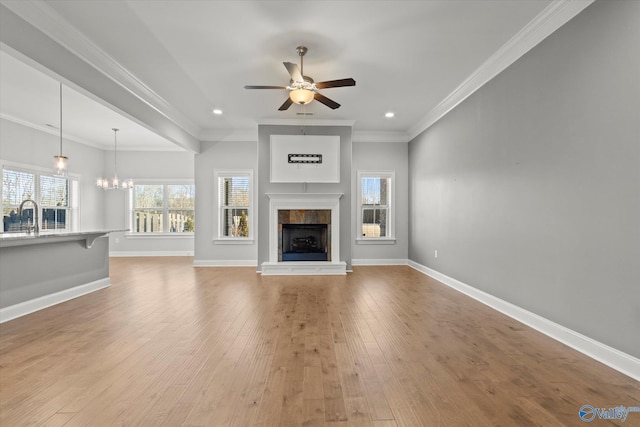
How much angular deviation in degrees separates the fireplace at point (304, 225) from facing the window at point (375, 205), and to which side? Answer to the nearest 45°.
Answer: approximately 135° to its left

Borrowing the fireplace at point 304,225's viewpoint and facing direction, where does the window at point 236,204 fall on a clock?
The window is roughly at 4 o'clock from the fireplace.

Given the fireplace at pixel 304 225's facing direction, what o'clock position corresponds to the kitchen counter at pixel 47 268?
The kitchen counter is roughly at 2 o'clock from the fireplace.

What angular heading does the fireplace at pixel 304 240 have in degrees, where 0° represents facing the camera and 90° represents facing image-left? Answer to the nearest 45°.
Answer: approximately 0°

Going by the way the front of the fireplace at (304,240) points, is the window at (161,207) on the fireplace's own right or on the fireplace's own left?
on the fireplace's own right

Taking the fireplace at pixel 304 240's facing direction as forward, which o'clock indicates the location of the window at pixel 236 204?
The window is roughly at 4 o'clock from the fireplace.

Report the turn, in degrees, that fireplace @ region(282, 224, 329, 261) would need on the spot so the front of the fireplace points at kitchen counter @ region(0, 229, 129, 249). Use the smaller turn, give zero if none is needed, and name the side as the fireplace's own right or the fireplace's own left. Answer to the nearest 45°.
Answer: approximately 45° to the fireplace's own right

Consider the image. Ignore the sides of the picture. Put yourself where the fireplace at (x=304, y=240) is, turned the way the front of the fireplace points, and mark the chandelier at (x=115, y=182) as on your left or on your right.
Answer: on your right
